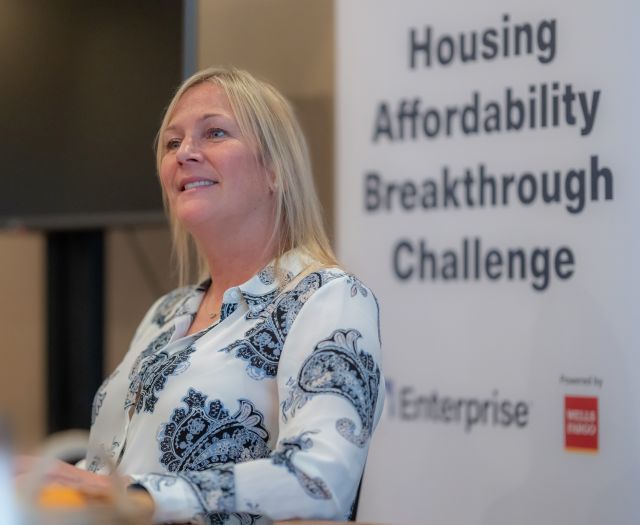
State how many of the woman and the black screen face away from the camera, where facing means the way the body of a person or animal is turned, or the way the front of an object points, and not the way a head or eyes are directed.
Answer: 0

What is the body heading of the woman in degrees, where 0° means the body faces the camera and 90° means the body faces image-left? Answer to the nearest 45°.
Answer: approximately 45°

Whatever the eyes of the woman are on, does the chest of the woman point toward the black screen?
no

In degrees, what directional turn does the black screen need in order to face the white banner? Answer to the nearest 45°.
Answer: approximately 45° to its left

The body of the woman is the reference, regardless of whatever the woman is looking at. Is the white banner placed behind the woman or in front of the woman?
behind

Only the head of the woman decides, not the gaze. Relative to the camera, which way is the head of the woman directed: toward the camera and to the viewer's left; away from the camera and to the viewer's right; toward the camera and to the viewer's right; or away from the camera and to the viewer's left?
toward the camera and to the viewer's left

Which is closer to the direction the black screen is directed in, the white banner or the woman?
the woman

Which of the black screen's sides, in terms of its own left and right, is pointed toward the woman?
front

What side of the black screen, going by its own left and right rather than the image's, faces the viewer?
front
